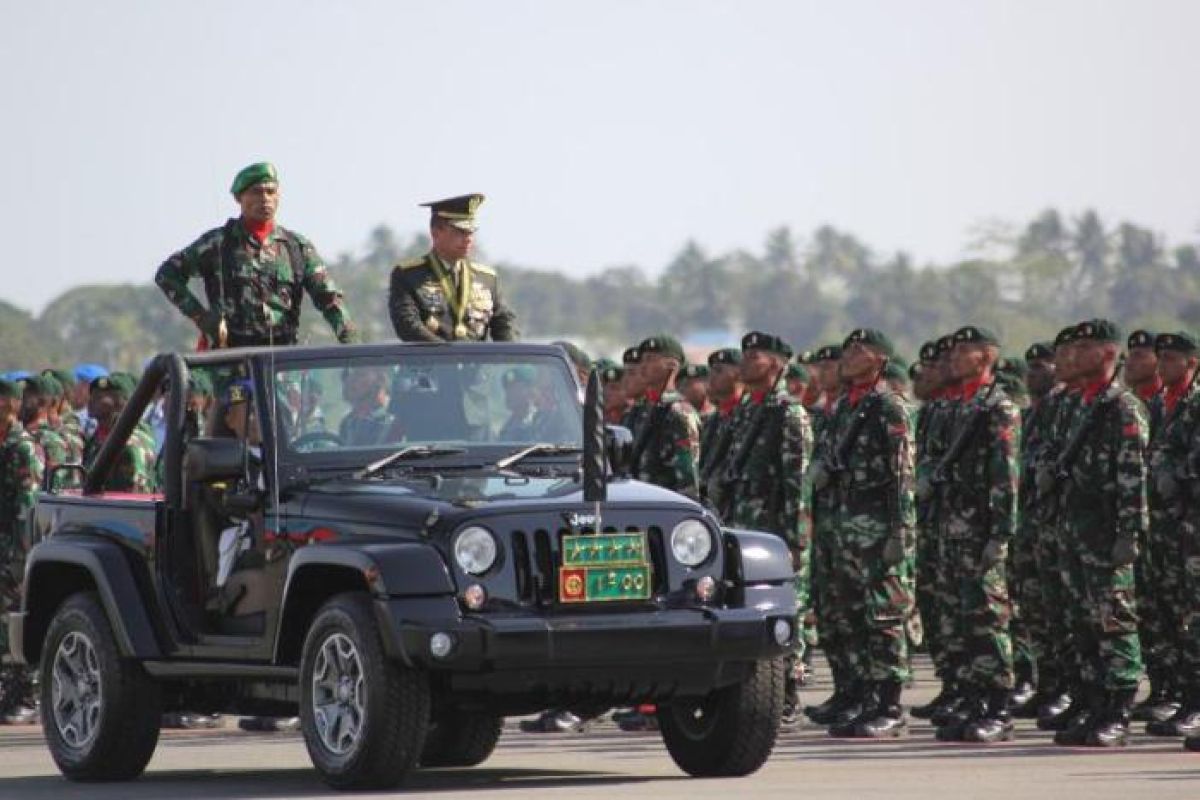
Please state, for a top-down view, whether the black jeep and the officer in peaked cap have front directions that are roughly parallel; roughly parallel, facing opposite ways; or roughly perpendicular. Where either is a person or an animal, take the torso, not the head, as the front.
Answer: roughly parallel

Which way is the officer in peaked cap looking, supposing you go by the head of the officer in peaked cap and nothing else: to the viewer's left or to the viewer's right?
to the viewer's right

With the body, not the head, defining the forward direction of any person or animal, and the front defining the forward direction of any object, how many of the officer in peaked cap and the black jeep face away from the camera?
0

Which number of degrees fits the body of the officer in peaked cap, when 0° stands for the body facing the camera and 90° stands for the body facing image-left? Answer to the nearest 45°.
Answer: approximately 315°

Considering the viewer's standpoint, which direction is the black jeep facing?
facing the viewer and to the right of the viewer
